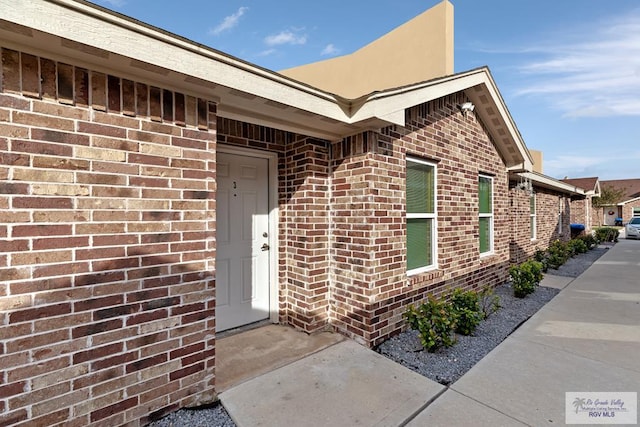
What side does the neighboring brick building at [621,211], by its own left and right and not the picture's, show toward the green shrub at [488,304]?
front

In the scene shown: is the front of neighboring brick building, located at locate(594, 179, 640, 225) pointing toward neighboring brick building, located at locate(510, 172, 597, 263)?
yes

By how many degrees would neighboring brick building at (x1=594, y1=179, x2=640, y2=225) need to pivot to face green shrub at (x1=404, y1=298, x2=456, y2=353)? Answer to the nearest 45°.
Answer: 0° — it already faces it

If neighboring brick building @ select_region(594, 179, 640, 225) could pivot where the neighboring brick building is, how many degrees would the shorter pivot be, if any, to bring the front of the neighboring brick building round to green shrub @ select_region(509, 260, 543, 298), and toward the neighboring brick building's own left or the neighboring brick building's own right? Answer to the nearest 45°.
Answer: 0° — it already faces it

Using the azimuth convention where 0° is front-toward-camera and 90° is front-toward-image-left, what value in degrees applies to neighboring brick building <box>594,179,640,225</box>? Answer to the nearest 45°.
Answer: approximately 0°

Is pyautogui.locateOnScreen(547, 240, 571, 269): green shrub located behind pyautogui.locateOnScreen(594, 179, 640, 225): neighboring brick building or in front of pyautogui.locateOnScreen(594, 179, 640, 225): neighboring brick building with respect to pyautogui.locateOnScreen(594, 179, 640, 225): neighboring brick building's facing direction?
in front

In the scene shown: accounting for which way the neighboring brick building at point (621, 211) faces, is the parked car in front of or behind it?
in front
